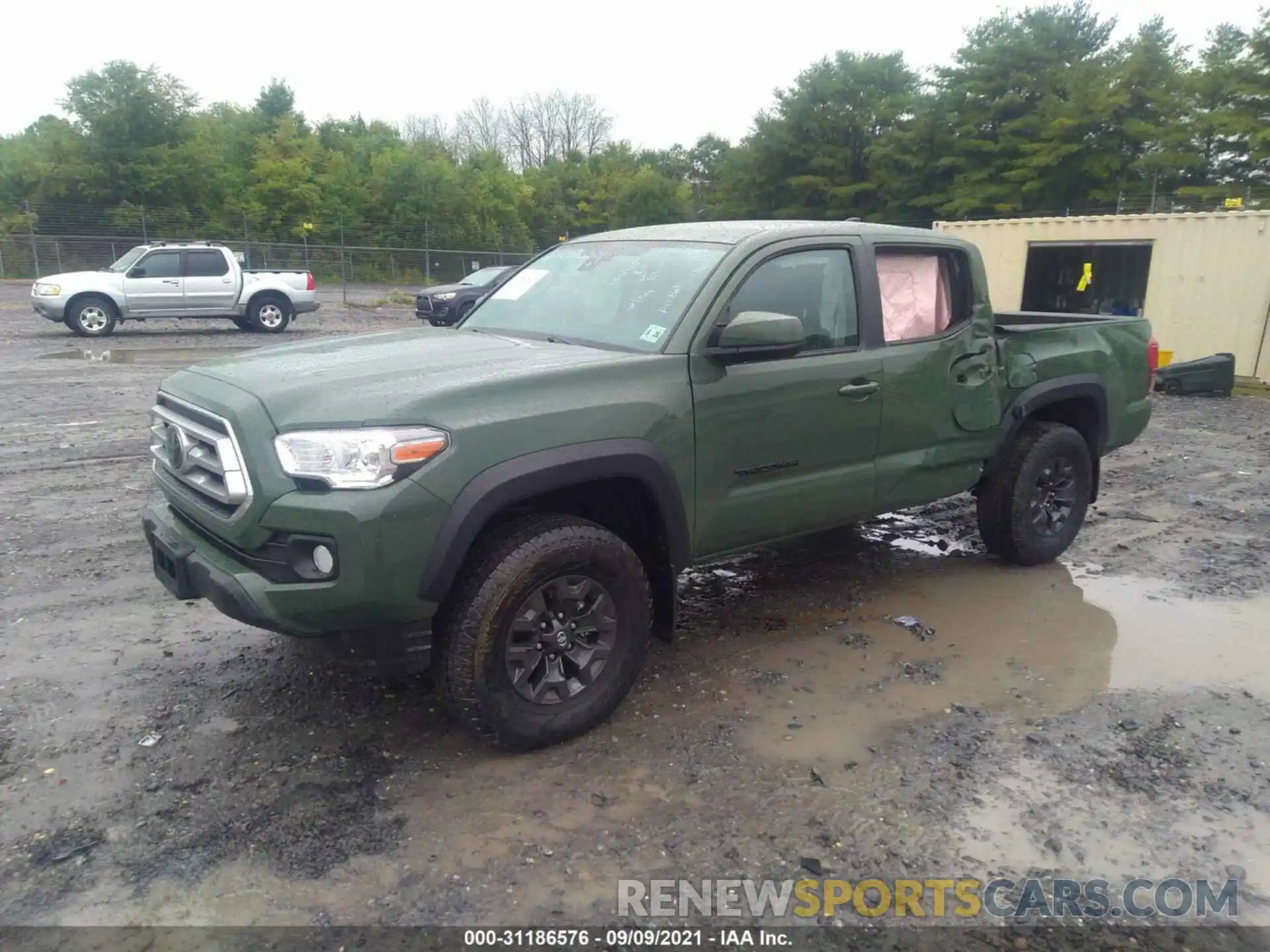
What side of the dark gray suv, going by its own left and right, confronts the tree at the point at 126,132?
right

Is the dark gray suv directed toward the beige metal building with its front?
no

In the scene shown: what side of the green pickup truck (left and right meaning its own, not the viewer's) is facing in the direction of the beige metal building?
back

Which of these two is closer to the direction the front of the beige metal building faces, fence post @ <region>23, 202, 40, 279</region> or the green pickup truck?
the green pickup truck

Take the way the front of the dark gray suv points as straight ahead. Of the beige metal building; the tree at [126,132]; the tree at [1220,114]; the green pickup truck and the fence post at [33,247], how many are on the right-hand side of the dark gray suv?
2

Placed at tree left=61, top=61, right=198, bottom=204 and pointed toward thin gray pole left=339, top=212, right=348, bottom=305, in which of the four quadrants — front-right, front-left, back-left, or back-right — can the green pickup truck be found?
front-right

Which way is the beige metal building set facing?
toward the camera

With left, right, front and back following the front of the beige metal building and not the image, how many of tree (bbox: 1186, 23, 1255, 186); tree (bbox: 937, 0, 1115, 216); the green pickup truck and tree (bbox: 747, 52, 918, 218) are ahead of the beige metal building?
1

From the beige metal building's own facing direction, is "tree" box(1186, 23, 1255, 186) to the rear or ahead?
to the rear

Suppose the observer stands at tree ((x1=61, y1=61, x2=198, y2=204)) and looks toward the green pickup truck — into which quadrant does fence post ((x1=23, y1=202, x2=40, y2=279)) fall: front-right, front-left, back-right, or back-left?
front-right

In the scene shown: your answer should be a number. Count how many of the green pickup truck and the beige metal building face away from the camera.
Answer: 0

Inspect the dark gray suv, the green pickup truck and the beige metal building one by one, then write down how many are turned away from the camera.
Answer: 0

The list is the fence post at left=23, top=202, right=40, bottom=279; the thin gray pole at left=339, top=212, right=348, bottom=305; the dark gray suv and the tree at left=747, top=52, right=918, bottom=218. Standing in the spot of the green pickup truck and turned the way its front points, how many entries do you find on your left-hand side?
0

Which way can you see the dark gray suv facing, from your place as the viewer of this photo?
facing the viewer and to the left of the viewer

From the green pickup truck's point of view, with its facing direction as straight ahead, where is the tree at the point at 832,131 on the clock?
The tree is roughly at 5 o'clock from the green pickup truck.

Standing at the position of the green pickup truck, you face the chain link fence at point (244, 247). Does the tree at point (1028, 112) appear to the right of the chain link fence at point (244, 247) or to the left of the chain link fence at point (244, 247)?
right

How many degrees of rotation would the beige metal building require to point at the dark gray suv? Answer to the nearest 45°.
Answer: approximately 90° to its right
